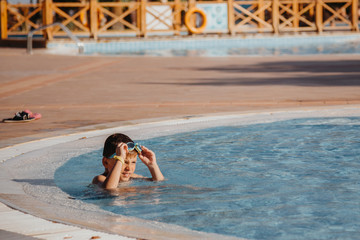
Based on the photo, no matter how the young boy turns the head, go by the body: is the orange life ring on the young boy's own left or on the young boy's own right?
on the young boy's own left

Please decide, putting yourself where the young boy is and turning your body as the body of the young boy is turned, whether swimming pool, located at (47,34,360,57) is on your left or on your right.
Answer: on your left

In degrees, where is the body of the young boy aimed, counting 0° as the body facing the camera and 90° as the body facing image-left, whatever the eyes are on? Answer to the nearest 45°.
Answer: approximately 315°
